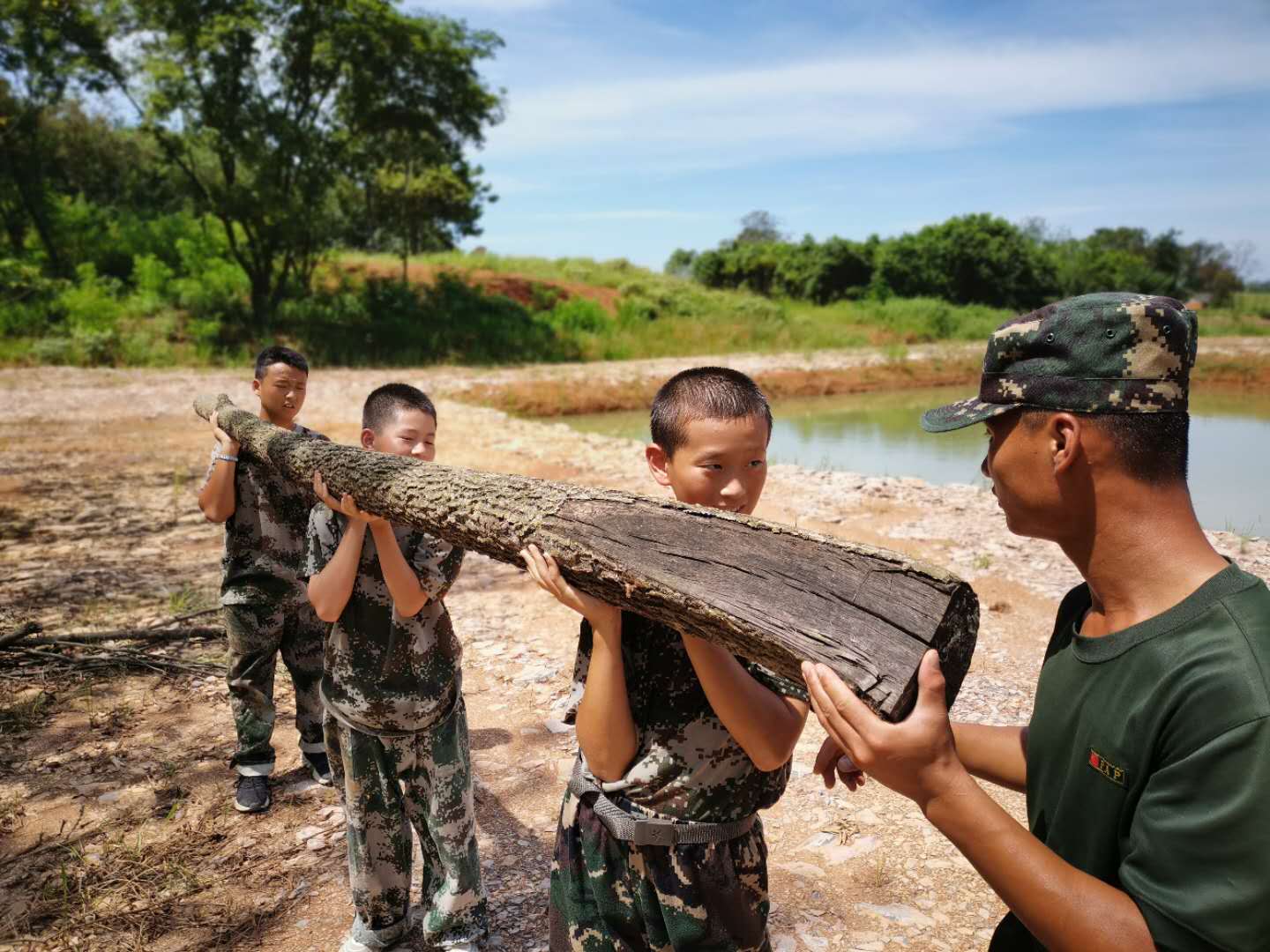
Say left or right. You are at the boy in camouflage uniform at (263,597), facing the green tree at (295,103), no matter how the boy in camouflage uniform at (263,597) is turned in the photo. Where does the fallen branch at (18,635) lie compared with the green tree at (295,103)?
left

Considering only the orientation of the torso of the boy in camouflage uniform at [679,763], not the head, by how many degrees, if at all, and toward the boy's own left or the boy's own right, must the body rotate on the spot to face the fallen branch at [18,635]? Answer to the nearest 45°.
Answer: approximately 135° to the boy's own right

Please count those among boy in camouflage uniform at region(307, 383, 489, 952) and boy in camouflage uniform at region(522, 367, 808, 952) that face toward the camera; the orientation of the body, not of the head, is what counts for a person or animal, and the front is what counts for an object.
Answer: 2

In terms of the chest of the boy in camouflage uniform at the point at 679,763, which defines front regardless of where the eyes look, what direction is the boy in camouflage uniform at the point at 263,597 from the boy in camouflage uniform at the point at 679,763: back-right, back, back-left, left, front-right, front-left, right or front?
back-right

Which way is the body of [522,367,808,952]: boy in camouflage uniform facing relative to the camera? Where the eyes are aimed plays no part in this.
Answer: toward the camera

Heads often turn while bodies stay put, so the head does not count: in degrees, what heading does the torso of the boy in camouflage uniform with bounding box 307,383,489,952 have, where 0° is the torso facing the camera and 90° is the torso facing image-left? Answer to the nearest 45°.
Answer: approximately 0°

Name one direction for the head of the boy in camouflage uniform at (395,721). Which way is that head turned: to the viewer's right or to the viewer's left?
to the viewer's right

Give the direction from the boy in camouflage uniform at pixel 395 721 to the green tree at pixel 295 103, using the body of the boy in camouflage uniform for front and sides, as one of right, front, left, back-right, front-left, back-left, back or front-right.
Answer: back

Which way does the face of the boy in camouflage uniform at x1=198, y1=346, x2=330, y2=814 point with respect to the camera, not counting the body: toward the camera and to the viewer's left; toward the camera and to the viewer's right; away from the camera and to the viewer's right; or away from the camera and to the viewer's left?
toward the camera and to the viewer's right

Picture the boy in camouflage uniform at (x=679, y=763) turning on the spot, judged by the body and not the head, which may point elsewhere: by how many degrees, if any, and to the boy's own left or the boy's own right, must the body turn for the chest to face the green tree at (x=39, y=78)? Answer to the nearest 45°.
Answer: approximately 135° to the boy's own right

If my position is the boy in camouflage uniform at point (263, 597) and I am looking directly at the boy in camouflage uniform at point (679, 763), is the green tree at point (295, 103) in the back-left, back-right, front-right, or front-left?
back-left

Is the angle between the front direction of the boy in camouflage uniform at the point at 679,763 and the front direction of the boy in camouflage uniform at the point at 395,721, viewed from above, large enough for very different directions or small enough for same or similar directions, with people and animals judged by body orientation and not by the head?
same or similar directions

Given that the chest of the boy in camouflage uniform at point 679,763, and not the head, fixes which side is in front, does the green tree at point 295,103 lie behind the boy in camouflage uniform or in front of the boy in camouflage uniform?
behind

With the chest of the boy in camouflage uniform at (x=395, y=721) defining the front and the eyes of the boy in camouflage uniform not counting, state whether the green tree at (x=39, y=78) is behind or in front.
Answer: behind
